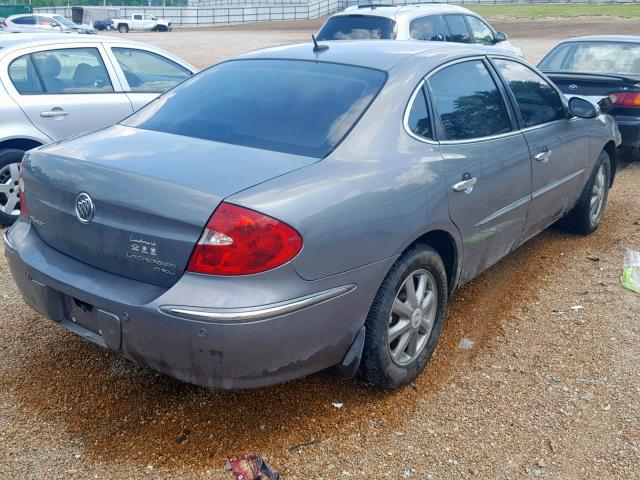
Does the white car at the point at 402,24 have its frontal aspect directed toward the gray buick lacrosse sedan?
no

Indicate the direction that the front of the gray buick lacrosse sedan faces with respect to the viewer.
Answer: facing away from the viewer and to the right of the viewer

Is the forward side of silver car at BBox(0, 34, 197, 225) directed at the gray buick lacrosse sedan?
no

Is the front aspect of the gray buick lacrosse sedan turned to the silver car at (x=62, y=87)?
no

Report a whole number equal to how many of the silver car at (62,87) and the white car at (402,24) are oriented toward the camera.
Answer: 0

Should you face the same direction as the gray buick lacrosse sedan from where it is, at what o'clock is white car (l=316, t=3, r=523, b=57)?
The white car is roughly at 11 o'clock from the gray buick lacrosse sedan.

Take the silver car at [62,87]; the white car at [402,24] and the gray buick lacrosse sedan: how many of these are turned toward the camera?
0

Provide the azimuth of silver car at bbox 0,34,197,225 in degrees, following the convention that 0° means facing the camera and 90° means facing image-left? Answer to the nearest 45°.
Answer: approximately 270°

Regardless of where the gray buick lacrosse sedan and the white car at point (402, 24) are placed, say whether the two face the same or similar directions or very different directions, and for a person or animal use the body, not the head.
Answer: same or similar directions

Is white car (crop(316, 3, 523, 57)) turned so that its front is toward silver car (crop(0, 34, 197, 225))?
no

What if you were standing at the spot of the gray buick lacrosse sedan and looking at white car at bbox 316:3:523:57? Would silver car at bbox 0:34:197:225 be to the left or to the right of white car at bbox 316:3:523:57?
left

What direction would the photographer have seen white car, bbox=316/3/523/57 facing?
facing away from the viewer and to the right of the viewer
